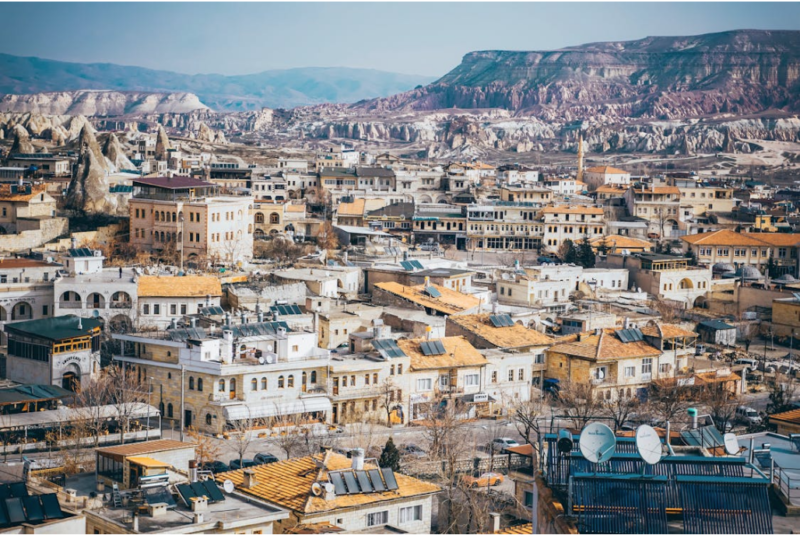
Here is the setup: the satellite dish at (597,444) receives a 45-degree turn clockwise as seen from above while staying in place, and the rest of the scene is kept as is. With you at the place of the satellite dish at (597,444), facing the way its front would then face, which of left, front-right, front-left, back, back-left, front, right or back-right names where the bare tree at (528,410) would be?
back-right

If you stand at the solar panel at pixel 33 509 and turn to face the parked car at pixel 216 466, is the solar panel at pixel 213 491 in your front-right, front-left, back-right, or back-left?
front-right

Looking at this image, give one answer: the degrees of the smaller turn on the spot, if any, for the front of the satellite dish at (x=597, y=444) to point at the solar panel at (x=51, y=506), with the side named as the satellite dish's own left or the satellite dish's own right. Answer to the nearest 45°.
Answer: approximately 90° to the satellite dish's own right

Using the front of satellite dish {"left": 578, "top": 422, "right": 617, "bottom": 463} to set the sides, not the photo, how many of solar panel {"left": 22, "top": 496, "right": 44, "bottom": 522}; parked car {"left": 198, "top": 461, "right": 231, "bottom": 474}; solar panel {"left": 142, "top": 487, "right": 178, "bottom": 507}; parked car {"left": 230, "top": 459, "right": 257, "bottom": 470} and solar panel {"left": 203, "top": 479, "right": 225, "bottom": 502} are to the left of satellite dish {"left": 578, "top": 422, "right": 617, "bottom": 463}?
0

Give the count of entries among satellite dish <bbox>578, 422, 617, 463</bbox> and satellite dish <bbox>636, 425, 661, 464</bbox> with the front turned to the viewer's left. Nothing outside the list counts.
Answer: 0

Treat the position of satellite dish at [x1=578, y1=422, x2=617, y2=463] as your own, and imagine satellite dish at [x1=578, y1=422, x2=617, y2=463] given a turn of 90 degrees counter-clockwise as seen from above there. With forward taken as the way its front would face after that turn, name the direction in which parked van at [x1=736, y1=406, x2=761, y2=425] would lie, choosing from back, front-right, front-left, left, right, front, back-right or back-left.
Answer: left

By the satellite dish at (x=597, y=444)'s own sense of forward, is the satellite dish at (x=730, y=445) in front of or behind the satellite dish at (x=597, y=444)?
behind

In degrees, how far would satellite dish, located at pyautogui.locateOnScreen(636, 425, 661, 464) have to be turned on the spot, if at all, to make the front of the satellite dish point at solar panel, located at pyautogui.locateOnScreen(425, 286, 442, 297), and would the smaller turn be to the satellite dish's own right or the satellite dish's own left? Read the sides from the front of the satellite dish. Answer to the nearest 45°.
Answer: approximately 135° to the satellite dish's own left

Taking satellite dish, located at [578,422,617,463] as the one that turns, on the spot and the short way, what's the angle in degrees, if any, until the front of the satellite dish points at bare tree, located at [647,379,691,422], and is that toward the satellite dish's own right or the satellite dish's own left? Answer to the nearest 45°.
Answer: approximately 180°

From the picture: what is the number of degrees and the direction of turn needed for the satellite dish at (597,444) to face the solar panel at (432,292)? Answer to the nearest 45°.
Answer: approximately 180°

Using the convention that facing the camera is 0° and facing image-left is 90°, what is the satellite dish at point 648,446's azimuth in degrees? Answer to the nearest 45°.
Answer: approximately 315°

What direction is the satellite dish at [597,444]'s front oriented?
toward the camera

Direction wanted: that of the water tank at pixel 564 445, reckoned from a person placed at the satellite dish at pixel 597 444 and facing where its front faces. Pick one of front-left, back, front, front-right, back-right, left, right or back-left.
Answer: back-right

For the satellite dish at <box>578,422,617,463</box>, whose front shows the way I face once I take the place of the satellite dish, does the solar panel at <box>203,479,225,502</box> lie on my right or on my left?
on my right

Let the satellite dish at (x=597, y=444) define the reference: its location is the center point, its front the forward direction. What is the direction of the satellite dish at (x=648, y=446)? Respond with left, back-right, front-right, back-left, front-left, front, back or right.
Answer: left
